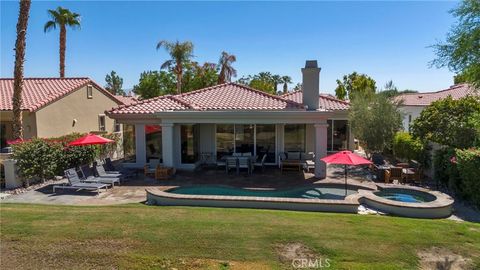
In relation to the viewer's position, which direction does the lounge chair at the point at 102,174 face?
facing to the right of the viewer

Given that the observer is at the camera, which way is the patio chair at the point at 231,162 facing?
facing away from the viewer

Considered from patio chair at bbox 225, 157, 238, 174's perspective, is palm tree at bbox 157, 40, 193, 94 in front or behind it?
in front

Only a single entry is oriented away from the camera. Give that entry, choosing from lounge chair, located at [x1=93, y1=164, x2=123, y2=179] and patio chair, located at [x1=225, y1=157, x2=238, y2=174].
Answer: the patio chair

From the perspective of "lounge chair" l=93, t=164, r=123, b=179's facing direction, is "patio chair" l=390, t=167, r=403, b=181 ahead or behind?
ahead

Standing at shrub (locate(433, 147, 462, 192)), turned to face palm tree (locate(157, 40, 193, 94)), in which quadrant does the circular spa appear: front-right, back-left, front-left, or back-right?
back-left

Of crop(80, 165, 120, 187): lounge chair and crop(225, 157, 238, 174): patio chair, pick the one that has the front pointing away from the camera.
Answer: the patio chair

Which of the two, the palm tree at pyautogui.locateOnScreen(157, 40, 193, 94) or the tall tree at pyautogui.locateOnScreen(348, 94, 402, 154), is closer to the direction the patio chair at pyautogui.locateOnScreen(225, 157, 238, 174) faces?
the palm tree
